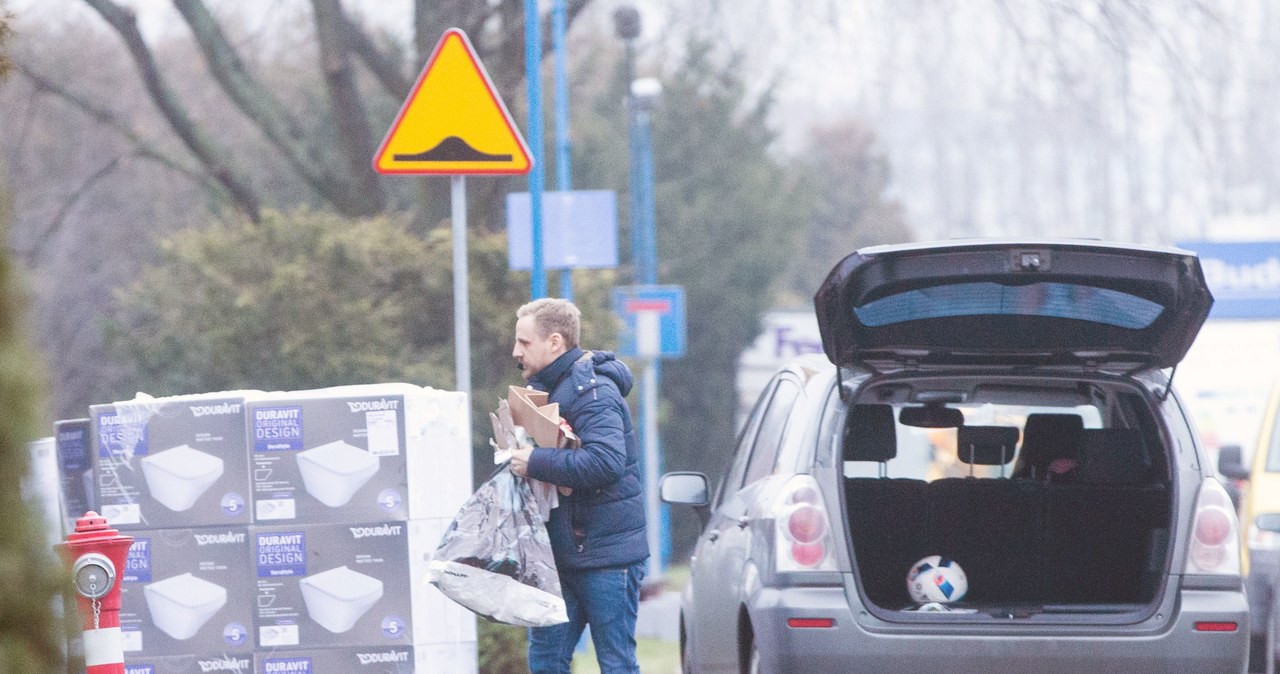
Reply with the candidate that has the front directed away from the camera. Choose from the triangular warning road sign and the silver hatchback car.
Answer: the silver hatchback car

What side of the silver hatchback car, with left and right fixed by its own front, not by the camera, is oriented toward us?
back

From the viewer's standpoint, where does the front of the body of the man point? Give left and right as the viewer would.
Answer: facing to the left of the viewer

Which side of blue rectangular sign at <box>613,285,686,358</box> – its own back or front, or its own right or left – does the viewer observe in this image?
front

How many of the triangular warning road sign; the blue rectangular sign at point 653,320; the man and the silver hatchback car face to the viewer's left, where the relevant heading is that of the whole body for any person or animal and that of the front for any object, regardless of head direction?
1

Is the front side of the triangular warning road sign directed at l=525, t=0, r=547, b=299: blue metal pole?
no

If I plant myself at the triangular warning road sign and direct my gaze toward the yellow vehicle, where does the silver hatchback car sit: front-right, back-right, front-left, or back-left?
front-right

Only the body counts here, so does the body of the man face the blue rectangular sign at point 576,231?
no

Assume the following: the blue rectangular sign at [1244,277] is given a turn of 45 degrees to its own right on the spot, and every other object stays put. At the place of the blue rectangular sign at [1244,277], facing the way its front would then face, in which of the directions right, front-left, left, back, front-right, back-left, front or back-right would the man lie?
front-left

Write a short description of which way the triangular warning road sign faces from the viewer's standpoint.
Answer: facing the viewer

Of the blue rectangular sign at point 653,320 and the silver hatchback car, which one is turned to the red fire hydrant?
the blue rectangular sign

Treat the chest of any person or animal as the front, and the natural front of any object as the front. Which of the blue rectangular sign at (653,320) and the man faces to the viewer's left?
the man

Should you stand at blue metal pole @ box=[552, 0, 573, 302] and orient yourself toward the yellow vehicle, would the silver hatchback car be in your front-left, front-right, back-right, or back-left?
front-right

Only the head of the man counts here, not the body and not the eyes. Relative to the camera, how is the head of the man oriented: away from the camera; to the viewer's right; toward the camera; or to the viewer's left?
to the viewer's left
